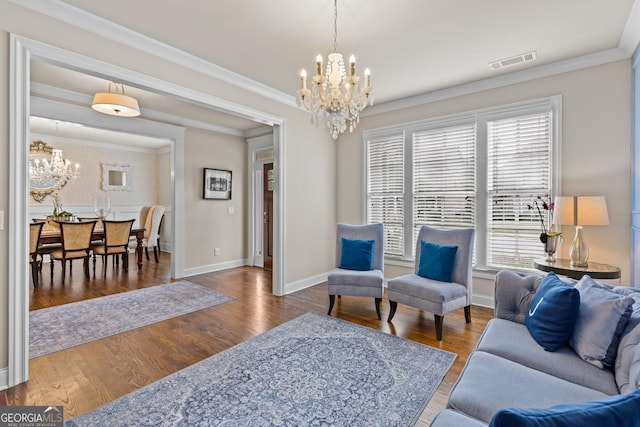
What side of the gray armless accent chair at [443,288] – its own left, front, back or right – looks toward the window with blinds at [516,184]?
back

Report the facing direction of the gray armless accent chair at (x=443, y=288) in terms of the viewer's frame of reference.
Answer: facing the viewer and to the left of the viewer

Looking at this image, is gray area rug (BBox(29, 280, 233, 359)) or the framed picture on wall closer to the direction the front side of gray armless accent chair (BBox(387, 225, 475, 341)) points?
the gray area rug

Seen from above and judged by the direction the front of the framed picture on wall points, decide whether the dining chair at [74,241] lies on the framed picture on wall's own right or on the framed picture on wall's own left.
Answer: on the framed picture on wall's own right

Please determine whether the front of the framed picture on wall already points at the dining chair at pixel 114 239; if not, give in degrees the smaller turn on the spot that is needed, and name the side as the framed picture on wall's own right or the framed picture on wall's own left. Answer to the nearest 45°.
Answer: approximately 135° to the framed picture on wall's own right

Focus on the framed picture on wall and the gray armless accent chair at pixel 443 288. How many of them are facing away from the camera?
0

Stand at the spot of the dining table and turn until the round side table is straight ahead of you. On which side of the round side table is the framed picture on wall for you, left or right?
left
